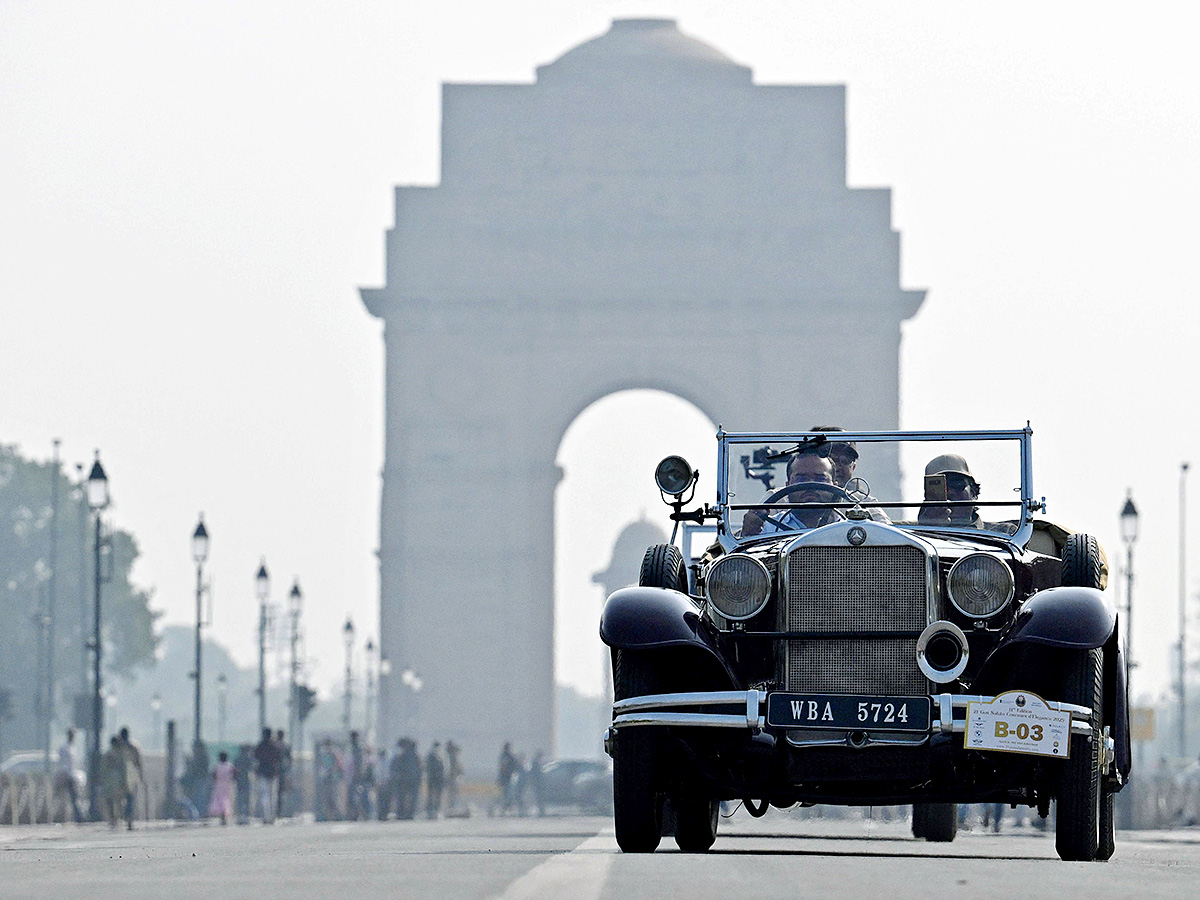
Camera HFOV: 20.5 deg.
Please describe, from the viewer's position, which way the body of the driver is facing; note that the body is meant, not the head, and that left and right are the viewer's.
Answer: facing the viewer

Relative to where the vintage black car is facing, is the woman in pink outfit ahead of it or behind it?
behind

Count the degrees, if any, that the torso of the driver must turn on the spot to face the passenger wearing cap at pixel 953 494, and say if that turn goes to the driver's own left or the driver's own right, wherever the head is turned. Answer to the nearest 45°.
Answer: approximately 90° to the driver's own left

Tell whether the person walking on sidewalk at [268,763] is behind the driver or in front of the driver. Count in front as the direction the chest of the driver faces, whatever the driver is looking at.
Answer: behind

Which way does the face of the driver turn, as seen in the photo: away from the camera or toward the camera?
toward the camera

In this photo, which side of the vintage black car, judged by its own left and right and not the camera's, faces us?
front
